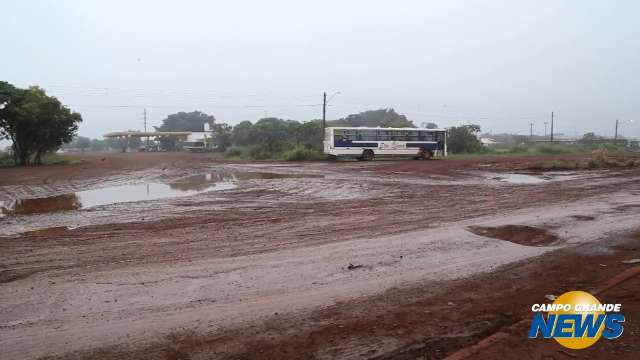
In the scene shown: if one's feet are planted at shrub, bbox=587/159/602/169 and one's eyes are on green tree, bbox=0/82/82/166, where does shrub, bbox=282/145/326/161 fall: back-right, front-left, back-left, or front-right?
front-right

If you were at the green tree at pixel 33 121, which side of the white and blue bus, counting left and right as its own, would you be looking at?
back

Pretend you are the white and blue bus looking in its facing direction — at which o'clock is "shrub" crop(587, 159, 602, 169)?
The shrub is roughly at 1 o'clock from the white and blue bus.

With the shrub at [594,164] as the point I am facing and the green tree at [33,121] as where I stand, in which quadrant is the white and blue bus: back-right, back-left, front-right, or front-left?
front-left

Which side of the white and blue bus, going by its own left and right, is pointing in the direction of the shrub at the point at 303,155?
back

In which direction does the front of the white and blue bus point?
to the viewer's right
